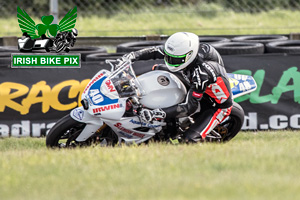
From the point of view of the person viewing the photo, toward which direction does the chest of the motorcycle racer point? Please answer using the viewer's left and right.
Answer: facing the viewer and to the left of the viewer
